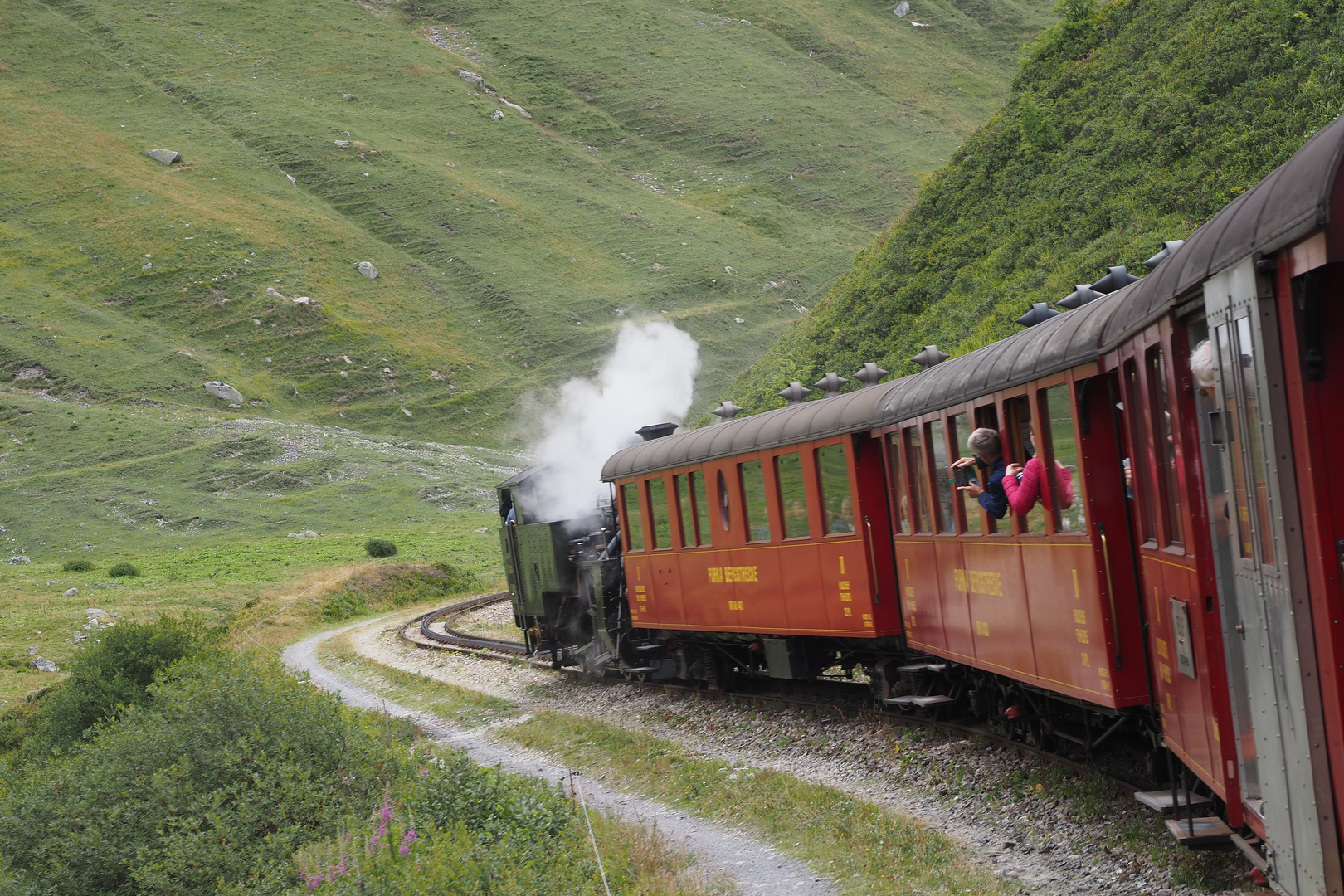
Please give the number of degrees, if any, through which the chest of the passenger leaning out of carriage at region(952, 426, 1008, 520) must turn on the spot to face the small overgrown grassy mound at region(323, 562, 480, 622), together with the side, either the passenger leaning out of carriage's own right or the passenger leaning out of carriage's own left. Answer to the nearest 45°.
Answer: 0° — they already face it

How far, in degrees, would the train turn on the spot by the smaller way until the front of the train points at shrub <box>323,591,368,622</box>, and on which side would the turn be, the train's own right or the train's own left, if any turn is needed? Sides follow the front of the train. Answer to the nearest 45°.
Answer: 0° — it already faces it

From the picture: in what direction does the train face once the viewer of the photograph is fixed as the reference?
facing away from the viewer and to the left of the viewer

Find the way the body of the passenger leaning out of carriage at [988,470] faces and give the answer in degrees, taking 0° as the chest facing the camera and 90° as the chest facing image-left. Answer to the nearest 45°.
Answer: approximately 135°
